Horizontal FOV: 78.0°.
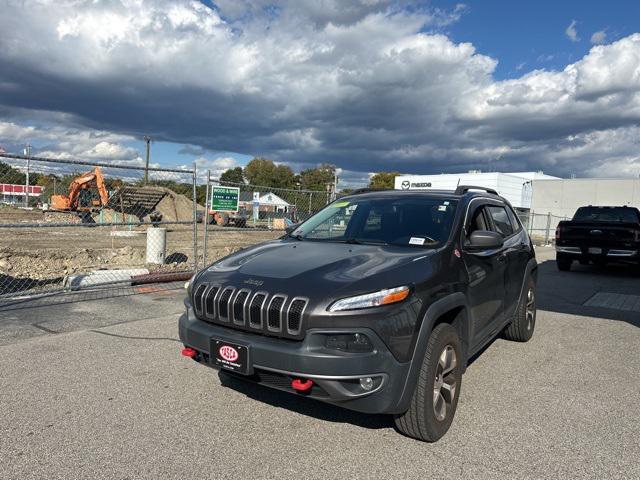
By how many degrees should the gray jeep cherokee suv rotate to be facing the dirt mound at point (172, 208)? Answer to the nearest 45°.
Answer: approximately 90° to its right

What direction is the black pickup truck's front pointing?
away from the camera

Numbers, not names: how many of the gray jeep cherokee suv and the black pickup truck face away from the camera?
1

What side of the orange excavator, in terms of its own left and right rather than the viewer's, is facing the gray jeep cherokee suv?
right

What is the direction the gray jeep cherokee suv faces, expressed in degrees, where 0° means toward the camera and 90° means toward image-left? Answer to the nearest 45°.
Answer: approximately 45°

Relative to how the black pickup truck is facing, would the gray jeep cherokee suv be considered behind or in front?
behind

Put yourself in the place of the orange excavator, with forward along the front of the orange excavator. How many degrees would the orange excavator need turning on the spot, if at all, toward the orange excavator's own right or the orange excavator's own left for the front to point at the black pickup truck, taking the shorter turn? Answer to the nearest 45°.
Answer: approximately 45° to the orange excavator's own right

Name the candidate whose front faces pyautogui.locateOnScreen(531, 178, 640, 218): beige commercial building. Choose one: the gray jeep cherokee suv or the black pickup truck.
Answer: the black pickup truck

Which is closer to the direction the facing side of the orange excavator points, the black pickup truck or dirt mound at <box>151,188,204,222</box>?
the dirt mound

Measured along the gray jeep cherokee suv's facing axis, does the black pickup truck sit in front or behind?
behind

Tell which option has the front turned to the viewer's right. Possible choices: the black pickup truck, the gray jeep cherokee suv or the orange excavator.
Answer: the orange excavator

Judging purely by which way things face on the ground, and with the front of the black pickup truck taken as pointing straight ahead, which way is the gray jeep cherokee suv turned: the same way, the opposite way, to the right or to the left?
the opposite way
